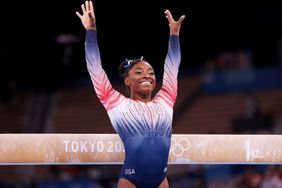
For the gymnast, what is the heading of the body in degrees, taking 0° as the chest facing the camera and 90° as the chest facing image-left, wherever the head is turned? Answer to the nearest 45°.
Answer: approximately 315°
